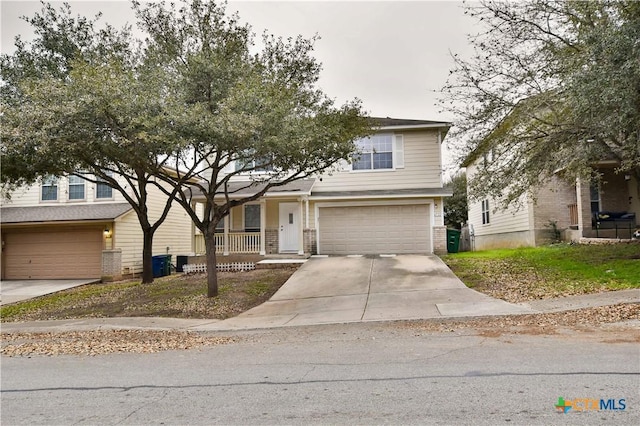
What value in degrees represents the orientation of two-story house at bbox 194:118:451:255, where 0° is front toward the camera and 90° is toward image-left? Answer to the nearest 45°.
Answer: approximately 0°

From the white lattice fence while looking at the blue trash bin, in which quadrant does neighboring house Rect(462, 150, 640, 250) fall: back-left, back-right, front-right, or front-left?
back-right

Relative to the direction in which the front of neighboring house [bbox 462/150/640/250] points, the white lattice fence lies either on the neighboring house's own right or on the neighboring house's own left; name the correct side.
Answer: on the neighboring house's own right

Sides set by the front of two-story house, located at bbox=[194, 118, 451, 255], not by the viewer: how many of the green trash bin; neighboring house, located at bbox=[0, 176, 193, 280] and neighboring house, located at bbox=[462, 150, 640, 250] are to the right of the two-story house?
1

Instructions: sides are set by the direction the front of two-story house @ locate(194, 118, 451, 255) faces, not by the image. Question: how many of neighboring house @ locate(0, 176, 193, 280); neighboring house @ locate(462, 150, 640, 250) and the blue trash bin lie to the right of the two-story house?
2

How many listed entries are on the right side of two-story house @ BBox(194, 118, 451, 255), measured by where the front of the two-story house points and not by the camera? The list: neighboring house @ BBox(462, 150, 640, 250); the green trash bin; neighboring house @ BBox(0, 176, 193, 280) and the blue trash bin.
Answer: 2

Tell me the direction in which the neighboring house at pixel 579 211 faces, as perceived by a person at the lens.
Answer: facing the viewer and to the right of the viewer

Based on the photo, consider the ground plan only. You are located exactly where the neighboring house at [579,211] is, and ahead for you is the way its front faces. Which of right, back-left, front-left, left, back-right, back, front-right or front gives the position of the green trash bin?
back-right

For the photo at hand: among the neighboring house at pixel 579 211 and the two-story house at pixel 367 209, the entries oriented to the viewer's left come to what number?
0

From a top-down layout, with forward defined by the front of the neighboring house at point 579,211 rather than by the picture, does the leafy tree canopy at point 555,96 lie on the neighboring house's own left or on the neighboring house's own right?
on the neighboring house's own right

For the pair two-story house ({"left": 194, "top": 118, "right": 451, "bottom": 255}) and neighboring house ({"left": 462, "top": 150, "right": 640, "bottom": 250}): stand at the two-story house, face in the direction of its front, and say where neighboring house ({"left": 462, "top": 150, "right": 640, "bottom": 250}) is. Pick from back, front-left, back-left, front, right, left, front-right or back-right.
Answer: left
